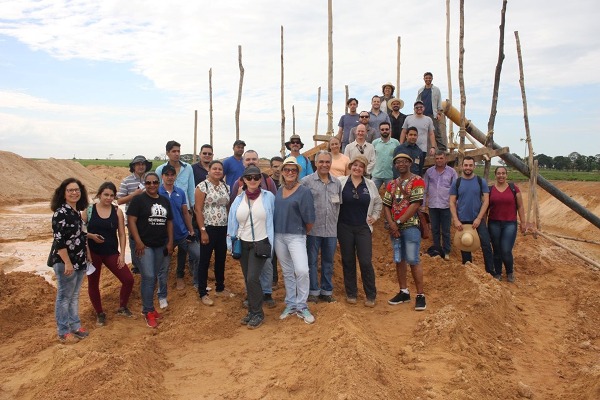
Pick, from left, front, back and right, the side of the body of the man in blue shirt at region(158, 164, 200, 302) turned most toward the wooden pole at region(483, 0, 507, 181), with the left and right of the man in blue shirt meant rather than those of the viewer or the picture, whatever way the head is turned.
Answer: left

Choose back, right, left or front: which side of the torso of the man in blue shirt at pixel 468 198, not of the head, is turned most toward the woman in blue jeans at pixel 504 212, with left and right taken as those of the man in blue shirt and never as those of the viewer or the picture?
left

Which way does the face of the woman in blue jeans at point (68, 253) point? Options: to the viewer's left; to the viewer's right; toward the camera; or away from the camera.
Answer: toward the camera

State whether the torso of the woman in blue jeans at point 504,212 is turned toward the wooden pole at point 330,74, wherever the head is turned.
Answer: no

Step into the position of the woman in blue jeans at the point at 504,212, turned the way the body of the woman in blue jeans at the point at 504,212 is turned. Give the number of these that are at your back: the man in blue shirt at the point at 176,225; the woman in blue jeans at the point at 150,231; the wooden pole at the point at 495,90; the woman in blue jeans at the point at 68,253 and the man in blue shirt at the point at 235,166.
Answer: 1

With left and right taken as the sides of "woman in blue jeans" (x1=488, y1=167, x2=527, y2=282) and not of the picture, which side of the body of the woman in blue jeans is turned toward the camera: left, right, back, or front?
front

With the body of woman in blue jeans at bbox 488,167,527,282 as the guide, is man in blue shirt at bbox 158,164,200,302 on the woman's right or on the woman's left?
on the woman's right

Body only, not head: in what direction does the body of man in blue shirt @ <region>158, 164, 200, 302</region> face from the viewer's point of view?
toward the camera

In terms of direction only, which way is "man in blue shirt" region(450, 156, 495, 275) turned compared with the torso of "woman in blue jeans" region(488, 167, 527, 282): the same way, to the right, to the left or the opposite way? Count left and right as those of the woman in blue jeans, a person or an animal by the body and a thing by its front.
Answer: the same way

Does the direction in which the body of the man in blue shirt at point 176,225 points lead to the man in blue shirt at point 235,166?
no

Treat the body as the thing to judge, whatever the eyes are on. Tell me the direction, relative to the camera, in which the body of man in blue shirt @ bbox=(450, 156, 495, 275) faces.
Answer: toward the camera

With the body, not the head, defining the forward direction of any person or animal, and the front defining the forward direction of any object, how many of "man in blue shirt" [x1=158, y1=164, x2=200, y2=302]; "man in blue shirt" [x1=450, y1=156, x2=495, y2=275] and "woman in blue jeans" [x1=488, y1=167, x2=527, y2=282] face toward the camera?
3

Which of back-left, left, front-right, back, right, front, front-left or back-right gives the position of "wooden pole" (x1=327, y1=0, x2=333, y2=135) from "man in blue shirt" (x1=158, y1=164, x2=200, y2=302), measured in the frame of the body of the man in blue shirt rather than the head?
back-left

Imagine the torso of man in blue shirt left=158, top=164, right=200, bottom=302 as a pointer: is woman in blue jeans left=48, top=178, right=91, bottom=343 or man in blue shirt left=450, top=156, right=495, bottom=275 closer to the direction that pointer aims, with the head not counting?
the woman in blue jeans
